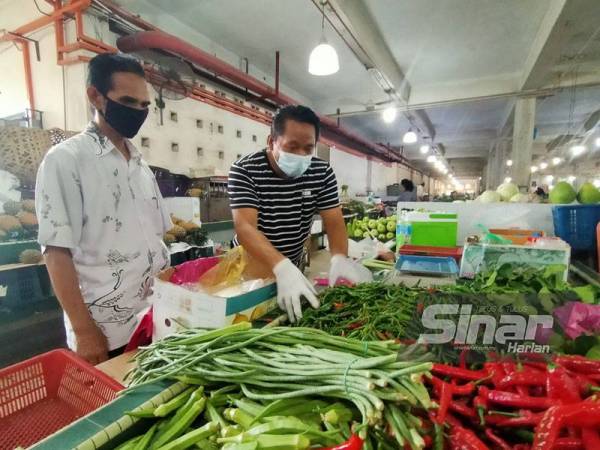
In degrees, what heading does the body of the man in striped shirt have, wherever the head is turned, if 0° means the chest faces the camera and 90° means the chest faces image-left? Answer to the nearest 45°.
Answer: approximately 315°

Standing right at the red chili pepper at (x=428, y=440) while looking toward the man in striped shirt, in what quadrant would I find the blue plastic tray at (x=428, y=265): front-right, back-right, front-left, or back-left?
front-right

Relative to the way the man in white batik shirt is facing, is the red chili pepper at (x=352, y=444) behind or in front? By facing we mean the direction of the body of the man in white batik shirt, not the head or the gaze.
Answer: in front

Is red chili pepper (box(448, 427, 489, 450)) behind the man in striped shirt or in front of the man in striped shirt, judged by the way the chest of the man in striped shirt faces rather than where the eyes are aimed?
in front

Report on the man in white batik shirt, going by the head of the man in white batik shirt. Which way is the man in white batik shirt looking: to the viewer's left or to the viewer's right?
to the viewer's right

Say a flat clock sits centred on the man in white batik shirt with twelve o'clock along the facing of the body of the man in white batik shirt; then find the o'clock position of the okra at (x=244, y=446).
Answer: The okra is roughly at 1 o'clock from the man in white batik shirt.

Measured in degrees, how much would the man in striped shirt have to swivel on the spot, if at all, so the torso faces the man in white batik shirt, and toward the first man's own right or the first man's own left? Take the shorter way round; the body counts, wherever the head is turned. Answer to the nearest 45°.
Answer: approximately 90° to the first man's own right

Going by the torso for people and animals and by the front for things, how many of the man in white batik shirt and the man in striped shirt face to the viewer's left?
0

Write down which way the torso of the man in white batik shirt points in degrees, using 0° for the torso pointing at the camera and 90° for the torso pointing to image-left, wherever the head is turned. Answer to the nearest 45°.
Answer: approximately 315°

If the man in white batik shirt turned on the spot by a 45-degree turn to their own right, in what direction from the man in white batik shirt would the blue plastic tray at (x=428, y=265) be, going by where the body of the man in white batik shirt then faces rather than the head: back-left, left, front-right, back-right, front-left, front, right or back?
left

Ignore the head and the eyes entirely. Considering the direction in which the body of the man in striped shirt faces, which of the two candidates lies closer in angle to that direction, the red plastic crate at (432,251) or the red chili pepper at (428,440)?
the red chili pepper

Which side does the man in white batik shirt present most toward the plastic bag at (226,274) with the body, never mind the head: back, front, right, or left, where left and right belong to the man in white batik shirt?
front

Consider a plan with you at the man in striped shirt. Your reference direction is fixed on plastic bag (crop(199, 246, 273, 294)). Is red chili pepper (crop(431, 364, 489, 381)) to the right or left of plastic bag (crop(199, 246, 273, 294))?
left

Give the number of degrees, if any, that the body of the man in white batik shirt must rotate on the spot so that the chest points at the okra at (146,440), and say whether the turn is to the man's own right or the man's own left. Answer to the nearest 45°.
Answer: approximately 45° to the man's own right

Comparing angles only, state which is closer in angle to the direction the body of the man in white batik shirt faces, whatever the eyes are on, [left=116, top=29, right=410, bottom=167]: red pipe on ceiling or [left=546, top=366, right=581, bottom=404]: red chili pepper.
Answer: the red chili pepper

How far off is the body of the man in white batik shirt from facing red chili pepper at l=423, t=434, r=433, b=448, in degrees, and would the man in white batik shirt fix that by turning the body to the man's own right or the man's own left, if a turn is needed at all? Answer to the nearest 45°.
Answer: approximately 45° to the man's own right

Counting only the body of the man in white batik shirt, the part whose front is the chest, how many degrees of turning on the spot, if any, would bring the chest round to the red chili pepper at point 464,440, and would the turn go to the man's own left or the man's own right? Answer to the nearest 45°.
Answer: approximately 45° to the man's own right
